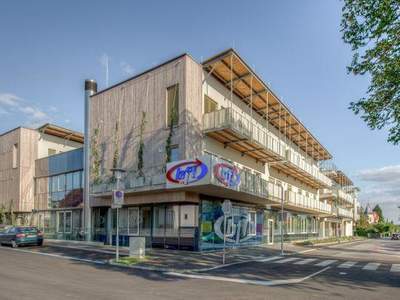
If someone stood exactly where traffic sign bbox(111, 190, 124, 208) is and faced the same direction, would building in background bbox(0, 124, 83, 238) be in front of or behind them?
behind

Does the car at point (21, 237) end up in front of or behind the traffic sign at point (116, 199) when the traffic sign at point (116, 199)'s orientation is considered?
behind

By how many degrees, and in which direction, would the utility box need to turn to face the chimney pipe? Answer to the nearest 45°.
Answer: approximately 180°

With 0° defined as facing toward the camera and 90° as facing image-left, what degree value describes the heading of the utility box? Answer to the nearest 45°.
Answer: approximately 0°

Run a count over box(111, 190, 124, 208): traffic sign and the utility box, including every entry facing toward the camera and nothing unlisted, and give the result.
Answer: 2

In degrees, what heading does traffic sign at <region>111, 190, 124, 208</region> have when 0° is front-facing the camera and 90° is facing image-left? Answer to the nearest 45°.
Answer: approximately 0°
